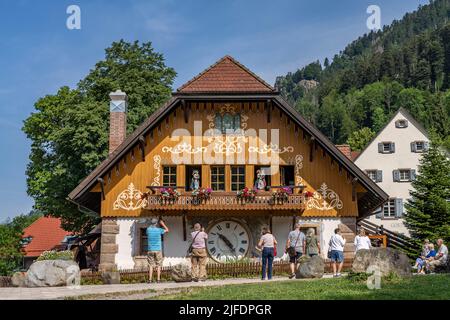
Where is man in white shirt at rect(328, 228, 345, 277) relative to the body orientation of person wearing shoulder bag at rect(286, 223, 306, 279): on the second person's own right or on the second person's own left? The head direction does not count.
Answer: on the second person's own right

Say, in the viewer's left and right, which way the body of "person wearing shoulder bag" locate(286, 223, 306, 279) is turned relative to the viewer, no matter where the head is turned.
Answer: facing away from the viewer

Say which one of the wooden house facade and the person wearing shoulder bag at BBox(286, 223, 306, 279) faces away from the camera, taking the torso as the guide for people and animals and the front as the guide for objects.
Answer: the person wearing shoulder bag

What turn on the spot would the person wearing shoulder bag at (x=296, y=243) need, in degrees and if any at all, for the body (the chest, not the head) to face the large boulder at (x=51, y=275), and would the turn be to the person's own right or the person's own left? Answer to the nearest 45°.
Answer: approximately 90° to the person's own left

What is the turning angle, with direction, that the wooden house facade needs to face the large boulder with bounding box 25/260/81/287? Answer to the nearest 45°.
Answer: approximately 45° to its right

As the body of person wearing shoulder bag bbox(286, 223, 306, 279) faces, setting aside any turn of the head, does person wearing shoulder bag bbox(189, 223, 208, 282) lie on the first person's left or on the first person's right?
on the first person's left

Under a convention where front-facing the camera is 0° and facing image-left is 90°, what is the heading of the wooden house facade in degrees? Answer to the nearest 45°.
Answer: approximately 0°

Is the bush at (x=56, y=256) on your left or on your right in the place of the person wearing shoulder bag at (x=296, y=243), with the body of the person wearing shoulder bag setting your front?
on your left

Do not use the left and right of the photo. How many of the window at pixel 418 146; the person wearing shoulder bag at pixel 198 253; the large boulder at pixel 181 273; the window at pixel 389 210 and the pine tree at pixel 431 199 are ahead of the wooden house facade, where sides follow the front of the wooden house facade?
2

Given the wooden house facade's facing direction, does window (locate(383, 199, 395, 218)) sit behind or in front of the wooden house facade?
behind

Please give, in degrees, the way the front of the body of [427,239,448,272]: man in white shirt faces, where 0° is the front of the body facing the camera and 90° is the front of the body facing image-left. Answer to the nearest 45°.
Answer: approximately 90°
